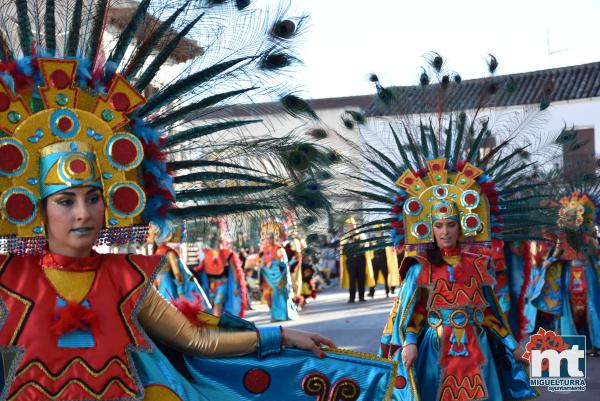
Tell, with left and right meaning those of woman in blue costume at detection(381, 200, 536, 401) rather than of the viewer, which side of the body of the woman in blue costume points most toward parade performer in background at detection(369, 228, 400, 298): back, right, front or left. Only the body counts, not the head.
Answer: back

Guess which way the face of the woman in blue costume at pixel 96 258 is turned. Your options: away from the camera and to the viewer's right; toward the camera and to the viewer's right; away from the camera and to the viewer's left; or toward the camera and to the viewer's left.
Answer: toward the camera and to the viewer's right

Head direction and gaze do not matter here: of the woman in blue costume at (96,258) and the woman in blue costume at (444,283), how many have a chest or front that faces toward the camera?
2

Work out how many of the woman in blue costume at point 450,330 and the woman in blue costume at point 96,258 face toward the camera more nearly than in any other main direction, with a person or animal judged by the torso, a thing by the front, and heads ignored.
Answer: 2

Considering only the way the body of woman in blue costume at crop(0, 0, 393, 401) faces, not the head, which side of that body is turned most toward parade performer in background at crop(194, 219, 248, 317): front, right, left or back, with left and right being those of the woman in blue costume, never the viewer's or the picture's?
back

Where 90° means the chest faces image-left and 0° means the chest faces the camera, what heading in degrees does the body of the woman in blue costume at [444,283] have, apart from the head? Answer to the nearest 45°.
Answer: approximately 0°

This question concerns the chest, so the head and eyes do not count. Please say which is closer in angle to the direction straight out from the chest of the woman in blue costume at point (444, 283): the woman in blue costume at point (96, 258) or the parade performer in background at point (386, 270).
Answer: the woman in blue costume

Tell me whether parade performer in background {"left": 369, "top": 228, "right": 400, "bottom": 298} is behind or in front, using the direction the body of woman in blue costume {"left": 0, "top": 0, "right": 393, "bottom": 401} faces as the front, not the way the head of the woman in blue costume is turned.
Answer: behind

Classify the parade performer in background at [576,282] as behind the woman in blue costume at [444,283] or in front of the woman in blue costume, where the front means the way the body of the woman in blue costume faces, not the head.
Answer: behind
